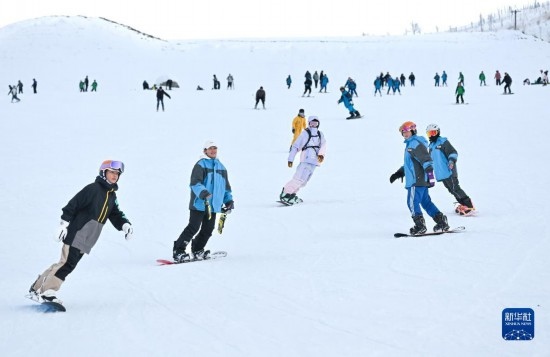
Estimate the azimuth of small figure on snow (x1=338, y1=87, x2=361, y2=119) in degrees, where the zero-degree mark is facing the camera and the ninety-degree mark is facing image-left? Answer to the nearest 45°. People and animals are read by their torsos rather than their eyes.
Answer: approximately 45°

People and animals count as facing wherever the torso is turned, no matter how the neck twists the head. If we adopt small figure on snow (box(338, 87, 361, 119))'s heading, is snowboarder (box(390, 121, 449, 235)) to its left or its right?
on its left

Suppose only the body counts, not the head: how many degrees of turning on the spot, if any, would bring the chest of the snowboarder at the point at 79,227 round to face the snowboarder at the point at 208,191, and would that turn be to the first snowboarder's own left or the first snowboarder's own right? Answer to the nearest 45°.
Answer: approximately 90° to the first snowboarder's own left

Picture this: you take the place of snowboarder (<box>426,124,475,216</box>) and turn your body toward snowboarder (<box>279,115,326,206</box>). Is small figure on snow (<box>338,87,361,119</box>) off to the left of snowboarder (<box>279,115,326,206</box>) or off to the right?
right

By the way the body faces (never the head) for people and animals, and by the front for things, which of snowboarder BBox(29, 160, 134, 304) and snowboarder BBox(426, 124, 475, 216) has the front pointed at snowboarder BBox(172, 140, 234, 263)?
snowboarder BBox(426, 124, 475, 216)

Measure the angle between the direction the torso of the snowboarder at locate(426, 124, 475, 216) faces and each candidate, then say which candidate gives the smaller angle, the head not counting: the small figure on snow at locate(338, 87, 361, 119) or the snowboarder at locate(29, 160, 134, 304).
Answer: the snowboarder

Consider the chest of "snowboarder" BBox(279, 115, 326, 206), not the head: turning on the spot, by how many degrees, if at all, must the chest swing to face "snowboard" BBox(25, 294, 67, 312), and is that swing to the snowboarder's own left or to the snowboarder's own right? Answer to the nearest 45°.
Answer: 0° — they already face it
